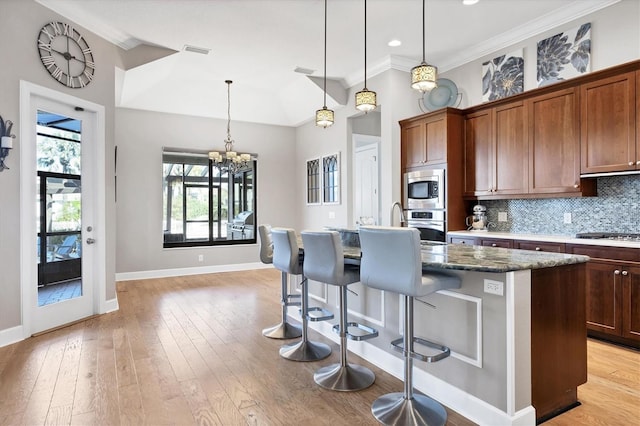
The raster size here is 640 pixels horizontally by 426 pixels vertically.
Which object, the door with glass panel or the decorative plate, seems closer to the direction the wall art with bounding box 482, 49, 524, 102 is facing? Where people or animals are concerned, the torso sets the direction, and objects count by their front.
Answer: the door with glass panel

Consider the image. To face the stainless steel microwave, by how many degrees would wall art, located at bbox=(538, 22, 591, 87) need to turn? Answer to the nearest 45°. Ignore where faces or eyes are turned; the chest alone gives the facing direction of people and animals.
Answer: approximately 45° to its right

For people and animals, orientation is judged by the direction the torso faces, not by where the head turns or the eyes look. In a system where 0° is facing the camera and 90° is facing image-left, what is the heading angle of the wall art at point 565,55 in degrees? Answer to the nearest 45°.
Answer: approximately 45°

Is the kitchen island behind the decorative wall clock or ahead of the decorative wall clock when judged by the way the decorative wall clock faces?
ahead

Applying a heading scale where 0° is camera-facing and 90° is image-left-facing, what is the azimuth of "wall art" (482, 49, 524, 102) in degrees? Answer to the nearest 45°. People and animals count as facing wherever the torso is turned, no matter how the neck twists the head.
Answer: approximately 45°

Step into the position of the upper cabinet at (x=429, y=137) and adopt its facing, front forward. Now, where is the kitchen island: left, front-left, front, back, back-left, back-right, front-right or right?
front-left

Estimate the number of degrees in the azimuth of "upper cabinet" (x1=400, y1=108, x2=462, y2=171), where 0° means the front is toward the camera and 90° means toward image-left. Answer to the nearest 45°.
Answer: approximately 45°
